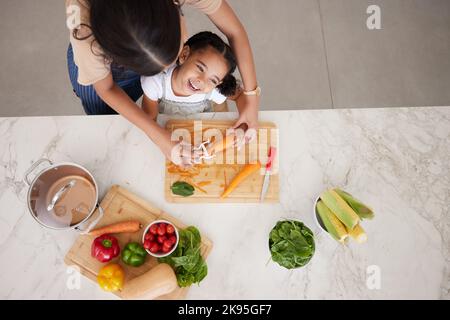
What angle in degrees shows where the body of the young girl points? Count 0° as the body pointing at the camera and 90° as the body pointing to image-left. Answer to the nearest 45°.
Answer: approximately 0°
